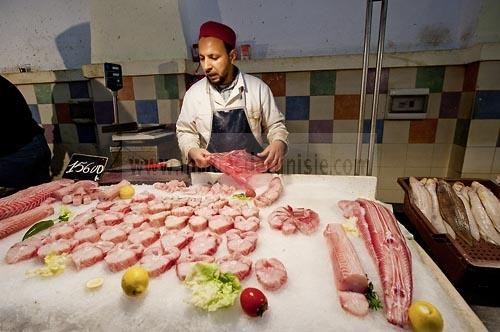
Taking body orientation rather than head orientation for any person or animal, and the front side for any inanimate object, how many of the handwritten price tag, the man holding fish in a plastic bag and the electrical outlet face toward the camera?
3

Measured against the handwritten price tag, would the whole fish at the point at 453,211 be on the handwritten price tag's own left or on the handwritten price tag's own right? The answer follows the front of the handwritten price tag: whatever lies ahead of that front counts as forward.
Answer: on the handwritten price tag's own left

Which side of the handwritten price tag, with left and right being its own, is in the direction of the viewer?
front

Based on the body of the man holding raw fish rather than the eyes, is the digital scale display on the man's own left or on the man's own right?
on the man's own right

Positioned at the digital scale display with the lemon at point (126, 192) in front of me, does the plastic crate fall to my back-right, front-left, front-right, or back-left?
front-left

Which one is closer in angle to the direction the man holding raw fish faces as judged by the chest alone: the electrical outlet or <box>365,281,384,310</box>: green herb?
the green herb

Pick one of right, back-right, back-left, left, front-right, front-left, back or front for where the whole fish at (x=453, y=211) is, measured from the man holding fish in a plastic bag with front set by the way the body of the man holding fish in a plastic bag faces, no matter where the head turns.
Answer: front-left

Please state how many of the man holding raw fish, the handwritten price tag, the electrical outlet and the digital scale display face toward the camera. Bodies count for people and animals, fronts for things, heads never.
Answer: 4

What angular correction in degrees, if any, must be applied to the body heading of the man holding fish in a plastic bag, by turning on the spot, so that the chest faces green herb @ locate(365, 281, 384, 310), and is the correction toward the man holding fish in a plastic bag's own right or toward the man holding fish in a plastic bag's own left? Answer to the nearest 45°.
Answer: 0° — they already face it

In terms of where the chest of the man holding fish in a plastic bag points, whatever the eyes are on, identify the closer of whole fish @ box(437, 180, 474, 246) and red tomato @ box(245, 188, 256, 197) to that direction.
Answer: the red tomato

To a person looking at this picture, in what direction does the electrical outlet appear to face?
facing the viewer

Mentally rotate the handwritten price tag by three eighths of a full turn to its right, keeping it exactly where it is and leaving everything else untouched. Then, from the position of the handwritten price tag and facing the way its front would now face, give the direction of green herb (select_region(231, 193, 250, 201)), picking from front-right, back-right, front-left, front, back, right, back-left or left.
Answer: back

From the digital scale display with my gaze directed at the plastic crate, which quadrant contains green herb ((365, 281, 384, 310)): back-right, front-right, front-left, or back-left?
front-right

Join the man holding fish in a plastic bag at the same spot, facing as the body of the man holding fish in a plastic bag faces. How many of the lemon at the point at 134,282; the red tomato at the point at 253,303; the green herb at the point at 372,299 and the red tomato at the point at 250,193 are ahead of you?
4

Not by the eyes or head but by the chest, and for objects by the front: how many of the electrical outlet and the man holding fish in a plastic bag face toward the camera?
2
